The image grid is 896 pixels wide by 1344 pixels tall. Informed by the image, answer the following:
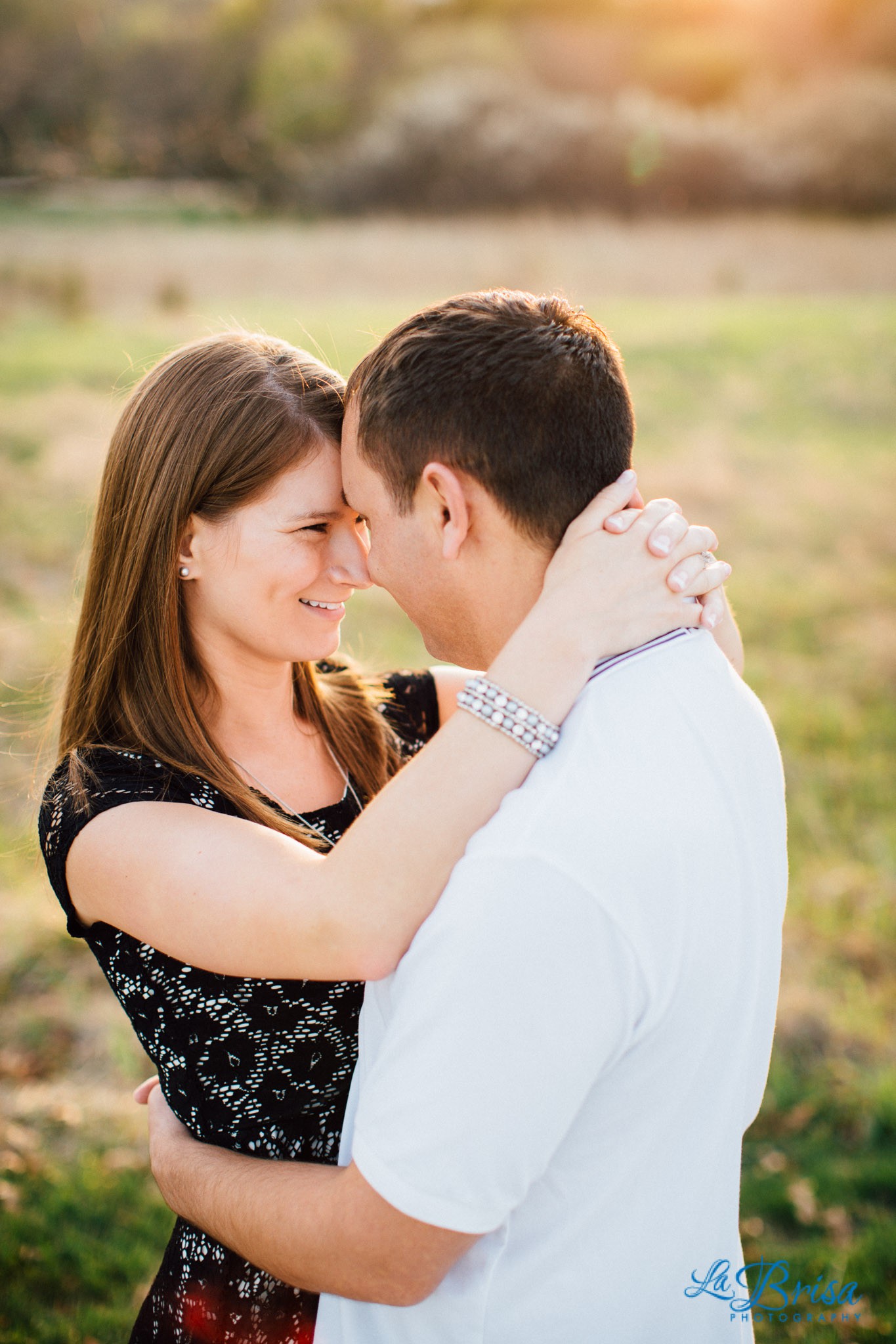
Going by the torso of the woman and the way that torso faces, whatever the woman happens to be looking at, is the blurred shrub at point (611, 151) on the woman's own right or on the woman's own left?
on the woman's own left

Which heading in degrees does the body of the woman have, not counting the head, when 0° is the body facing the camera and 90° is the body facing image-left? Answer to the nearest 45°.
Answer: approximately 315°

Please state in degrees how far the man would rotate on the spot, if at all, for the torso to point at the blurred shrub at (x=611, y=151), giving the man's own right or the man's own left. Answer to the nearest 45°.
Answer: approximately 45° to the man's own right

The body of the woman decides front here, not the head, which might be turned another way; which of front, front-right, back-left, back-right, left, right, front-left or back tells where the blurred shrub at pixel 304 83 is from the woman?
back-left

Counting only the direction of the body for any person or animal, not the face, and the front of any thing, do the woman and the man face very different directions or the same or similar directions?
very different directions

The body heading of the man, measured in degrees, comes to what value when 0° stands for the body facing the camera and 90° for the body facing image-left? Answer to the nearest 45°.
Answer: approximately 135°

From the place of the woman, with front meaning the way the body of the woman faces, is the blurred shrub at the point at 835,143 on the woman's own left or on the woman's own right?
on the woman's own left

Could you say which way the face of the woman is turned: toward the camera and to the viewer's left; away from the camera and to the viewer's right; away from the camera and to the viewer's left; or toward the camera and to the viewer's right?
toward the camera and to the viewer's right

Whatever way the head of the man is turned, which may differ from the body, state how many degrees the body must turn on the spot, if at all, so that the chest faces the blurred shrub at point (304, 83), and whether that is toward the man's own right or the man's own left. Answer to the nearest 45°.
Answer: approximately 45° to the man's own right

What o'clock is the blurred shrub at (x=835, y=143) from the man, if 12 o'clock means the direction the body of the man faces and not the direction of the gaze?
The blurred shrub is roughly at 2 o'clock from the man.
